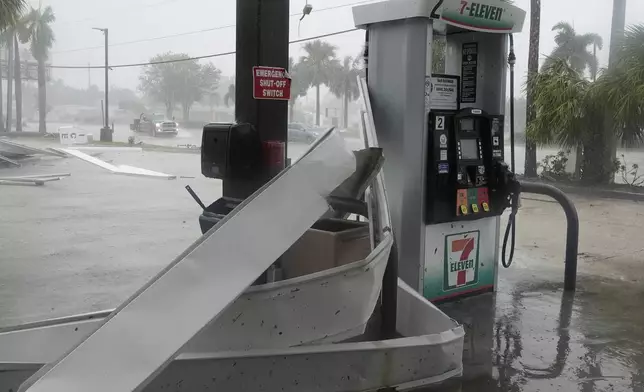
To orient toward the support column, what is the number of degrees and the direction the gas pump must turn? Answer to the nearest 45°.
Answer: approximately 90° to its right

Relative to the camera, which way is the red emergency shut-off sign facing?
toward the camera

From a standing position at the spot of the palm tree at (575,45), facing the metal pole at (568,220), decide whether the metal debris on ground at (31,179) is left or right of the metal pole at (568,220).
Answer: right

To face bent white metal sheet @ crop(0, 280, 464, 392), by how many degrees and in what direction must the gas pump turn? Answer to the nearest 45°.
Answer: approximately 45° to its right

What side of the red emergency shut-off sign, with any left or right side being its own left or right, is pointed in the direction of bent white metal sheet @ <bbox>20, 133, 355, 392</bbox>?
front

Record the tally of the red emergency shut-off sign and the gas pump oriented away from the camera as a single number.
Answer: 0

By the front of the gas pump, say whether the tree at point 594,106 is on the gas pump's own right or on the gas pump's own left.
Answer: on the gas pump's own left

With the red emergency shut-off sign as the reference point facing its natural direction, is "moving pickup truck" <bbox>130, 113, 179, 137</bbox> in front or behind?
behind

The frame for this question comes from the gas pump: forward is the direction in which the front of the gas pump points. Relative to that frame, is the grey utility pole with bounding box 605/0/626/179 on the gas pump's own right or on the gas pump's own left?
on the gas pump's own left

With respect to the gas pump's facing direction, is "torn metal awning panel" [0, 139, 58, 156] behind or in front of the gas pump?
behind
